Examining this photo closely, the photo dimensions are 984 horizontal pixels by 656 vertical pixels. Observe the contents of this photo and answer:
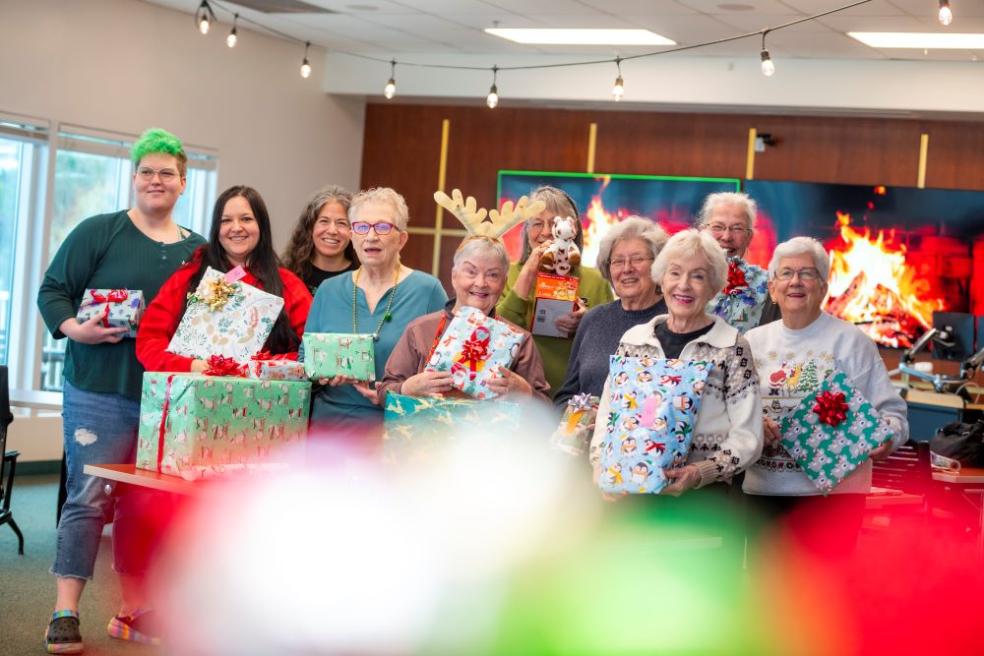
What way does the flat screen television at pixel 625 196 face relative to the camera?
toward the camera

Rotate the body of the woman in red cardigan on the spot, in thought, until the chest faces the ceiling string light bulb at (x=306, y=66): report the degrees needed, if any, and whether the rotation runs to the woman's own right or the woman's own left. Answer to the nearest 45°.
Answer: approximately 180°

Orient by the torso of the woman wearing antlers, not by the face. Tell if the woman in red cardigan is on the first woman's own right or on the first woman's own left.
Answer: on the first woman's own right

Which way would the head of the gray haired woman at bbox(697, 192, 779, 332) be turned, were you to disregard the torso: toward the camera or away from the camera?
toward the camera

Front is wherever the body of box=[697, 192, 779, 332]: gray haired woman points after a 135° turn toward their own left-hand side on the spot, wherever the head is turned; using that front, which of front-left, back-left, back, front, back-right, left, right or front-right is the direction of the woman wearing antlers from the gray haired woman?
back

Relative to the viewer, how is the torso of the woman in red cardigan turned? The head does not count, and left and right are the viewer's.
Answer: facing the viewer

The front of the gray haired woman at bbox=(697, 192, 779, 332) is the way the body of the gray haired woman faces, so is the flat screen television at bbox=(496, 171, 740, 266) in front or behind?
behind

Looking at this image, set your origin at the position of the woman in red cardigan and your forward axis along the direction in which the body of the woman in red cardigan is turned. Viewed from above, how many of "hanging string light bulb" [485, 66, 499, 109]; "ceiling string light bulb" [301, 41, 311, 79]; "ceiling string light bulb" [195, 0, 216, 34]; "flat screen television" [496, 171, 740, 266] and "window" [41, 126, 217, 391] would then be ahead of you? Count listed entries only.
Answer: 0

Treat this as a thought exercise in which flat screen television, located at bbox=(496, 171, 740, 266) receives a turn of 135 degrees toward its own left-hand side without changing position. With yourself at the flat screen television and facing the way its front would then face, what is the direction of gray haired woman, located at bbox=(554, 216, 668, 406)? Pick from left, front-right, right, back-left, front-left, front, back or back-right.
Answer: back-right

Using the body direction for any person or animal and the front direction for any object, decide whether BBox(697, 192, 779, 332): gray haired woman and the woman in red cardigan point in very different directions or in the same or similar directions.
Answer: same or similar directions

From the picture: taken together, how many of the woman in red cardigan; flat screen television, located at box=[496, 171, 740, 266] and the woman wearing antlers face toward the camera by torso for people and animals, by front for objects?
3

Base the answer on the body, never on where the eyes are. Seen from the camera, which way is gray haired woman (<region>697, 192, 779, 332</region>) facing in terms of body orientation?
toward the camera

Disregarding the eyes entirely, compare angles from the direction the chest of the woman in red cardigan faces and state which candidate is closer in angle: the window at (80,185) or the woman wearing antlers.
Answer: the woman wearing antlers

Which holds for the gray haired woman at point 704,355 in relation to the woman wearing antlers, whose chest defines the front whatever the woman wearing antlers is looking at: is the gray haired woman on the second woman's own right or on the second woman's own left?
on the second woman's own left

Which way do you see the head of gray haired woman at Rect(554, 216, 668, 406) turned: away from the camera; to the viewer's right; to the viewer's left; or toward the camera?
toward the camera

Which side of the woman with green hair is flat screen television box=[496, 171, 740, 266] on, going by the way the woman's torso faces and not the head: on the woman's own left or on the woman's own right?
on the woman's own left

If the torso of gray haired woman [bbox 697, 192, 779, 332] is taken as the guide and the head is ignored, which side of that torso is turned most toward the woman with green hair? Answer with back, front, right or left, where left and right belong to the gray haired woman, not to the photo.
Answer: right

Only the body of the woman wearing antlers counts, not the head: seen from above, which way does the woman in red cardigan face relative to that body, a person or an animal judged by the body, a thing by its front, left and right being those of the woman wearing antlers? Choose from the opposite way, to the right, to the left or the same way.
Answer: the same way

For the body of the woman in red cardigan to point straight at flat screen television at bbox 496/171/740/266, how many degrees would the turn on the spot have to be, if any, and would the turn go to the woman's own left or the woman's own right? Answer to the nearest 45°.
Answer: approximately 135° to the woman's own left

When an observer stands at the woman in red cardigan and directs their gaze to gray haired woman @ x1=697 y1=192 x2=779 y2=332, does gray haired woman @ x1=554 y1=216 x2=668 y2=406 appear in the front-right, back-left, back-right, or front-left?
front-right
